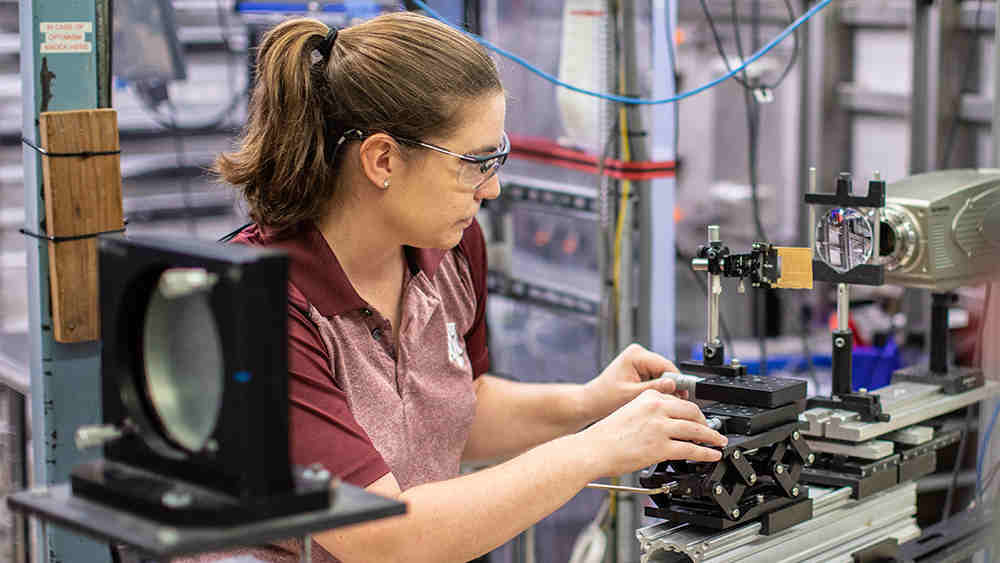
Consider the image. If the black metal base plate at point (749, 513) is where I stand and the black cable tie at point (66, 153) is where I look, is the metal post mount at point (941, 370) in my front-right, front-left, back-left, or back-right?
back-right

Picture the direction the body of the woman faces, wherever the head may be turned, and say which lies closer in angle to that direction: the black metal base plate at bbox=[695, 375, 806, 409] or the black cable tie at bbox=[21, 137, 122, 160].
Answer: the black metal base plate

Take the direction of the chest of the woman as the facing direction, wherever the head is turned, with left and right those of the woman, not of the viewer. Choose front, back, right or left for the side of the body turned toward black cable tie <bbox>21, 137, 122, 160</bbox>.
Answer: back

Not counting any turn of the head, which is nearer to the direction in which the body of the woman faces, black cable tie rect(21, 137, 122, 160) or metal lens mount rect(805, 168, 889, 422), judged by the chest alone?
the metal lens mount

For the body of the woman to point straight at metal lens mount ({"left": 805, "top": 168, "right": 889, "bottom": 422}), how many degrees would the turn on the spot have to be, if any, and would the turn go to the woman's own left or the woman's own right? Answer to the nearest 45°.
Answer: approximately 45° to the woman's own left

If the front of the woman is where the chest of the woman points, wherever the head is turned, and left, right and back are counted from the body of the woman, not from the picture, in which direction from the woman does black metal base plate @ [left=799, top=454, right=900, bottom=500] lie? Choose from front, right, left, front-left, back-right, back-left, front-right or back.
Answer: front-left

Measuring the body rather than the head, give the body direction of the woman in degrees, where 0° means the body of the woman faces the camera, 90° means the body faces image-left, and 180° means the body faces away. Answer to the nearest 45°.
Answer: approximately 315°

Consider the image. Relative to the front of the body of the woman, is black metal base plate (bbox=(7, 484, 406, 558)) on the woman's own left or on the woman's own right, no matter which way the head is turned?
on the woman's own right

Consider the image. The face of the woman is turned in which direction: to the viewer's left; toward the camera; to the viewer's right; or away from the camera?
to the viewer's right

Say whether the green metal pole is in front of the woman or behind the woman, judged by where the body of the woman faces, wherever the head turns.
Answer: behind
